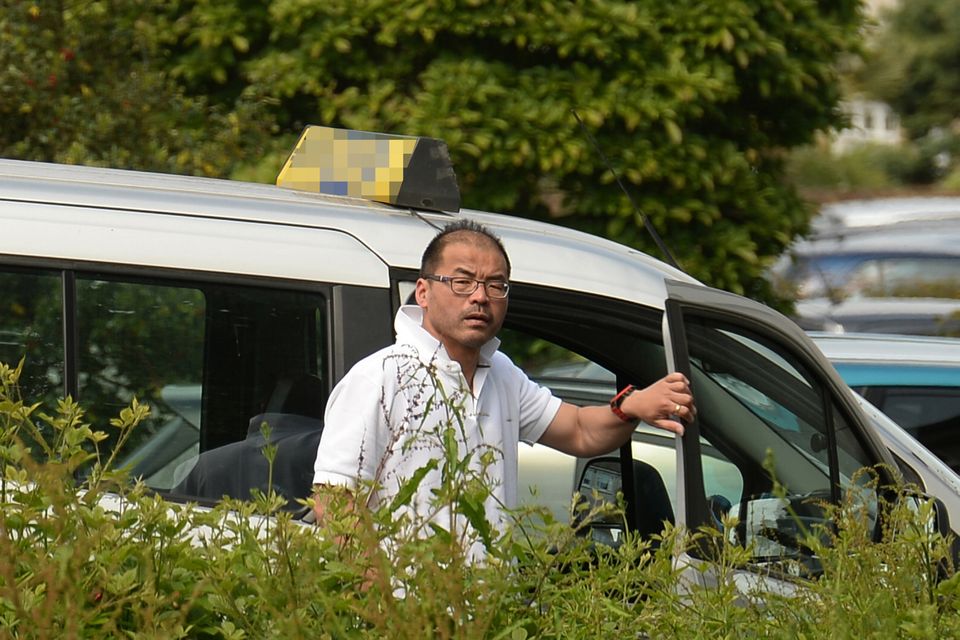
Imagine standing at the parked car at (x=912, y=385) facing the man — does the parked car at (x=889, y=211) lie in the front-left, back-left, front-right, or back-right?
back-right

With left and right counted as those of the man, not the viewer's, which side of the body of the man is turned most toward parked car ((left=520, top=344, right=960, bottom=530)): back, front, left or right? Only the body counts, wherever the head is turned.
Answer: left

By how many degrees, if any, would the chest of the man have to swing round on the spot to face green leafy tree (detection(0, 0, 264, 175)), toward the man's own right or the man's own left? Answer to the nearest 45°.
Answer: approximately 180°

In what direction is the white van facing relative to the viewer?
to the viewer's right

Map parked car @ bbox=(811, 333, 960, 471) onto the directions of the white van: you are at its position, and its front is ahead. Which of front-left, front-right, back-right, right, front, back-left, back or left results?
front-left

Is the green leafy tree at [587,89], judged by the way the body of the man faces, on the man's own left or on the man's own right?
on the man's own left

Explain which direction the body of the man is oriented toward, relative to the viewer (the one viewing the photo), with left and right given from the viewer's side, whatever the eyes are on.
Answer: facing the viewer and to the right of the viewer
